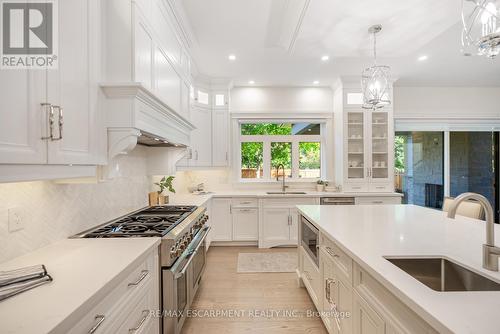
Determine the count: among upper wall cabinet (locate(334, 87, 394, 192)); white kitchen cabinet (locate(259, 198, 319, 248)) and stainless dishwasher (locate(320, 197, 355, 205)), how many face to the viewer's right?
0

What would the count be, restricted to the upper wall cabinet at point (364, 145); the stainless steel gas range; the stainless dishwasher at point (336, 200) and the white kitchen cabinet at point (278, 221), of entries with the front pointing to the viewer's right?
1

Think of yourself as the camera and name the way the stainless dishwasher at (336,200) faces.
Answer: facing the viewer

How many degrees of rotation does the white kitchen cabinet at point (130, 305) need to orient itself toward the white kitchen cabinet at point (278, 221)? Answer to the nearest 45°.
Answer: approximately 90° to its left

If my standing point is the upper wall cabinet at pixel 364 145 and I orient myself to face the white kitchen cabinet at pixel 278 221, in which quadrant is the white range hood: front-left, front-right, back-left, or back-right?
front-left

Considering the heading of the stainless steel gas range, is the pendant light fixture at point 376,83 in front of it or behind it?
in front

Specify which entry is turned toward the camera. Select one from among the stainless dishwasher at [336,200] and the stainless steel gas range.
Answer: the stainless dishwasher

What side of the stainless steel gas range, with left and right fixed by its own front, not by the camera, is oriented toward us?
right

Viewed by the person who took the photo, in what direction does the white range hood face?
facing the viewer and to the right of the viewer

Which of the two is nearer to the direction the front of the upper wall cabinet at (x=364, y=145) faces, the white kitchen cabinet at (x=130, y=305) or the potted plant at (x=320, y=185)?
the white kitchen cabinet

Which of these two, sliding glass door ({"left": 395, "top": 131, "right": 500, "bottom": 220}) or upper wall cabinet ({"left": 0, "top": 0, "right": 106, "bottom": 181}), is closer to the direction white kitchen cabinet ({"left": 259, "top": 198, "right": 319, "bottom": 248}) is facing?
the upper wall cabinet

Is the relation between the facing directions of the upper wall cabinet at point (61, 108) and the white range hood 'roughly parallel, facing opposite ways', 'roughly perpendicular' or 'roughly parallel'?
roughly parallel

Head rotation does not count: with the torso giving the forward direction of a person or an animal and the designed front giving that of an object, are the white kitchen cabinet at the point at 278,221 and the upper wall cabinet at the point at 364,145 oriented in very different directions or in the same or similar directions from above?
same or similar directions

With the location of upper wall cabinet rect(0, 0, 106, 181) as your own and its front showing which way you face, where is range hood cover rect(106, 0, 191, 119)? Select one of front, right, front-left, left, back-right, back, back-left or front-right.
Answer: left
